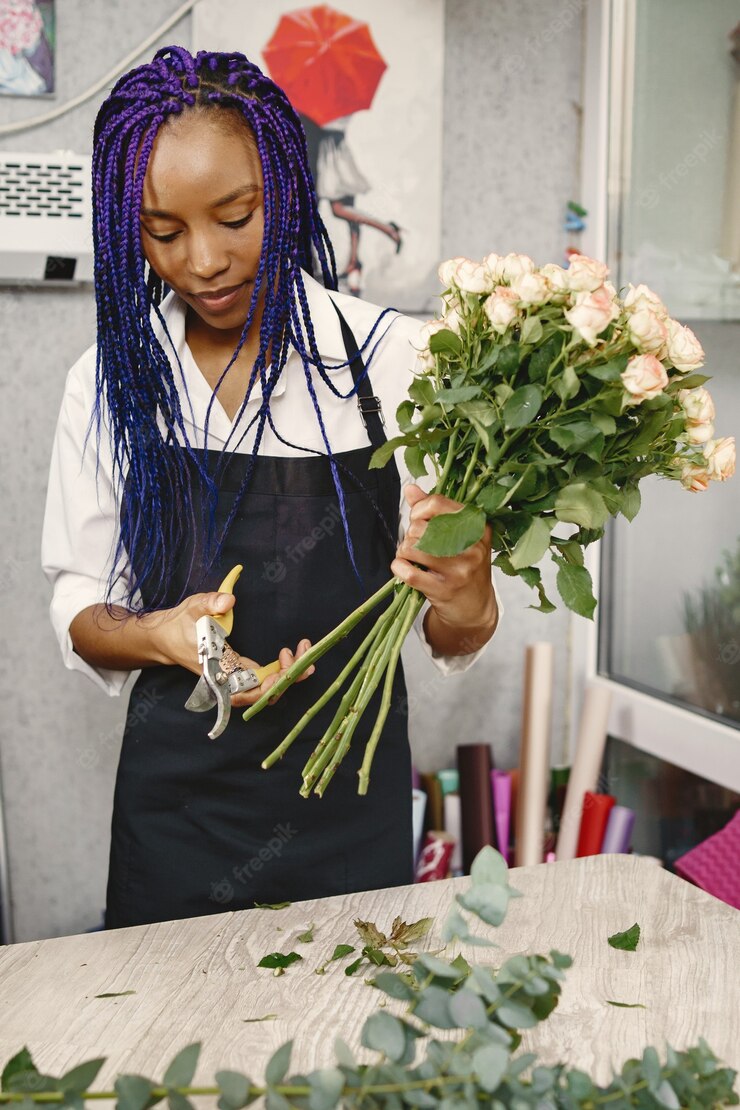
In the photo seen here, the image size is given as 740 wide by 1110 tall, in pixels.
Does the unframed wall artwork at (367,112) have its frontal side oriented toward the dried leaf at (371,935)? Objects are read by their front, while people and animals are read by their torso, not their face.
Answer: yes

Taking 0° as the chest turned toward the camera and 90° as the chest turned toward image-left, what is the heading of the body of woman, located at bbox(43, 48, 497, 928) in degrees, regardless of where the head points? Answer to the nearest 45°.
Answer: approximately 0°

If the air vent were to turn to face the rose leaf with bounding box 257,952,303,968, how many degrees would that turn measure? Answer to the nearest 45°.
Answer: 0° — it already faces it

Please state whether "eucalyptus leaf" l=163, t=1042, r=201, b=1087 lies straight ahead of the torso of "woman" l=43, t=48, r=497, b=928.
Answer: yes
